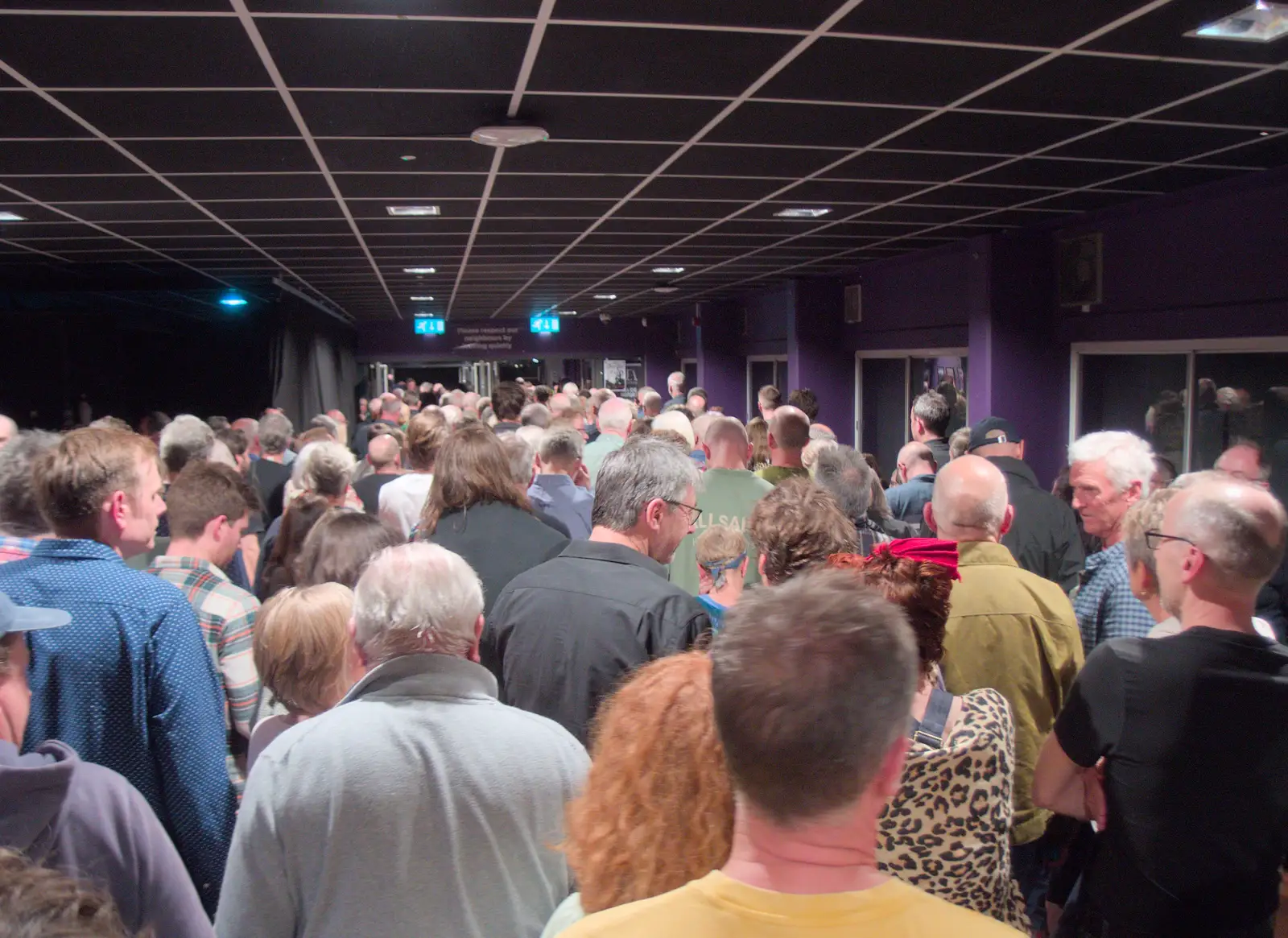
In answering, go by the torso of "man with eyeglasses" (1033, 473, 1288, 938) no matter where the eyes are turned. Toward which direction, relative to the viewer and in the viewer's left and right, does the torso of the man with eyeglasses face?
facing away from the viewer and to the left of the viewer

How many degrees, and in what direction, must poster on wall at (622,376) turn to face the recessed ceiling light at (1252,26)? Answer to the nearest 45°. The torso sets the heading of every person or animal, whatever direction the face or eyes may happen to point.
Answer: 0° — it already faces it

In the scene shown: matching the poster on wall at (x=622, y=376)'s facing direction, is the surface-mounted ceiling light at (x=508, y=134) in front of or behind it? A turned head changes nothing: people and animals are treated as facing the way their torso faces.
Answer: in front

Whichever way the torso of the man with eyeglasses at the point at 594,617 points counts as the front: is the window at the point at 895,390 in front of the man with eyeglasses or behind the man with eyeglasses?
in front

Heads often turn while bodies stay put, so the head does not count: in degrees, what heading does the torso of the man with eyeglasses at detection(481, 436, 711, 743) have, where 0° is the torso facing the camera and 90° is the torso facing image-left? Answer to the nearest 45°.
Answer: approximately 225°

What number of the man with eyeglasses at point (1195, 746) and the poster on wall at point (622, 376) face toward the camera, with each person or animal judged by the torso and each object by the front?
1

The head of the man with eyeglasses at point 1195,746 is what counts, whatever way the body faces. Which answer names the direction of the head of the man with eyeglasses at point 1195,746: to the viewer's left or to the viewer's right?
to the viewer's left

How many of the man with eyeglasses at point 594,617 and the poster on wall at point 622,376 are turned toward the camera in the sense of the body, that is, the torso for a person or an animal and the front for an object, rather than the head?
1

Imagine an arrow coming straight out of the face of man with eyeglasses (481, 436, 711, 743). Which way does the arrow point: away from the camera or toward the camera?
away from the camera

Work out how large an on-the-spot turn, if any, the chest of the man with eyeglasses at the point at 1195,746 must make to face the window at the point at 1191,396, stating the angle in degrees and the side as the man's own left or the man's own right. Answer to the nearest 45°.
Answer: approximately 45° to the man's own right

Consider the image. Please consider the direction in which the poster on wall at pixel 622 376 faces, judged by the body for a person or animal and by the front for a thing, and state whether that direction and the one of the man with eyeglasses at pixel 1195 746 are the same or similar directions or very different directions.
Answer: very different directions

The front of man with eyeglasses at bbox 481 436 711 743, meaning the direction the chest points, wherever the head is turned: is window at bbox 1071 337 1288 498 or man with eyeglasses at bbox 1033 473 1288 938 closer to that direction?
the window

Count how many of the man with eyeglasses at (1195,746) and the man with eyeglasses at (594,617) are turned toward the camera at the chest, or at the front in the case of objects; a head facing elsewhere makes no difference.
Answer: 0

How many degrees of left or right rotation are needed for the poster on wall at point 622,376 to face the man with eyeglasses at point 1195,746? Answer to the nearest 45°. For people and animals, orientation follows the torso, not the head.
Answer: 0° — it already faces them
